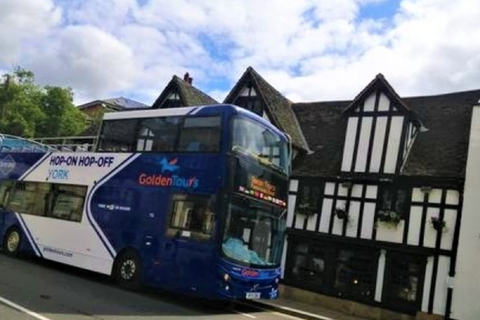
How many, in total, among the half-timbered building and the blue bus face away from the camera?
0

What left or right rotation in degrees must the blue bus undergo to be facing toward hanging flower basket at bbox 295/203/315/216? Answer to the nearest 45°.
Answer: approximately 90° to its left

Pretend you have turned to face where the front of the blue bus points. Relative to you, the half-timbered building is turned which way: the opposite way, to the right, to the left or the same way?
to the right

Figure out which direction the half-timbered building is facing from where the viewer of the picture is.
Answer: facing the viewer and to the left of the viewer

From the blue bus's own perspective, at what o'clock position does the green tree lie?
The green tree is roughly at 7 o'clock from the blue bus.

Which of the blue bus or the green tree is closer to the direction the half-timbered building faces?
the blue bus

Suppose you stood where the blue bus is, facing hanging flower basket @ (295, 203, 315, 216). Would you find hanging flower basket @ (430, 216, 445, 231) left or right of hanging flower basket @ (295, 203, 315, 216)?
right

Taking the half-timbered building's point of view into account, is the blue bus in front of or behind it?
in front

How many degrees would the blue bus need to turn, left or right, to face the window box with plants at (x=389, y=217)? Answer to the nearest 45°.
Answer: approximately 90° to its left

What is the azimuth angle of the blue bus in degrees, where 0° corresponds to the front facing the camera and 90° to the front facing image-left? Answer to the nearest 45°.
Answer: approximately 315°

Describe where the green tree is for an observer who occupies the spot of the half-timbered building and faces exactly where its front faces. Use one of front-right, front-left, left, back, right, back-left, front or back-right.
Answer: right
